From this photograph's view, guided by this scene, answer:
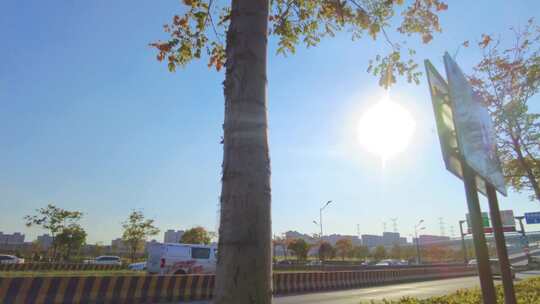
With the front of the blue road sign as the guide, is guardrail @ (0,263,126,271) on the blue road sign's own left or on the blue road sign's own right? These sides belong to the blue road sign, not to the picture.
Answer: on the blue road sign's own right

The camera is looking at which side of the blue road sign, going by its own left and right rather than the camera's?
front

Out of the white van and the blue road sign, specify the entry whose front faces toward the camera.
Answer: the blue road sign

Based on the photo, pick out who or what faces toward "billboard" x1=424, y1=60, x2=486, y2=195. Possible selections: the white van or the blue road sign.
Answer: the blue road sign

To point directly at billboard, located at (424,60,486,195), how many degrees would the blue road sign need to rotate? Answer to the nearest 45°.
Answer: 0° — it already faces it

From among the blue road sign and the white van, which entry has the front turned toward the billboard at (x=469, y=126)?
the blue road sign

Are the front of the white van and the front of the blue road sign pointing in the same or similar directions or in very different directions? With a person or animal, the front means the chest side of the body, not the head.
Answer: very different directions

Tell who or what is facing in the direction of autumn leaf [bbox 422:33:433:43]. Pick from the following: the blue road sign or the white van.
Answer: the blue road sign

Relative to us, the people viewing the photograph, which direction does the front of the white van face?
facing away from the viewer and to the right of the viewer

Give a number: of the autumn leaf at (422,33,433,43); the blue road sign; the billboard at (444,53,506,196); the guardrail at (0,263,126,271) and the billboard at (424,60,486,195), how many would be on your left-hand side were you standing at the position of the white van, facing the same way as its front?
1

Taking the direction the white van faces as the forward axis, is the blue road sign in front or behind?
in front

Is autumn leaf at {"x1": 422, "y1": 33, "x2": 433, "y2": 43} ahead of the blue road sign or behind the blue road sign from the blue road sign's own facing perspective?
ahead

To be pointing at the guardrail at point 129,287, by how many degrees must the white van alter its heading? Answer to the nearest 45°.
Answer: approximately 135° to its right

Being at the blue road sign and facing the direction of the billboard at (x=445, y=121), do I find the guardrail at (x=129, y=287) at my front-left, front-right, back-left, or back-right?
front-right

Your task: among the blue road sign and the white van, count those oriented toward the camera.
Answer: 1
